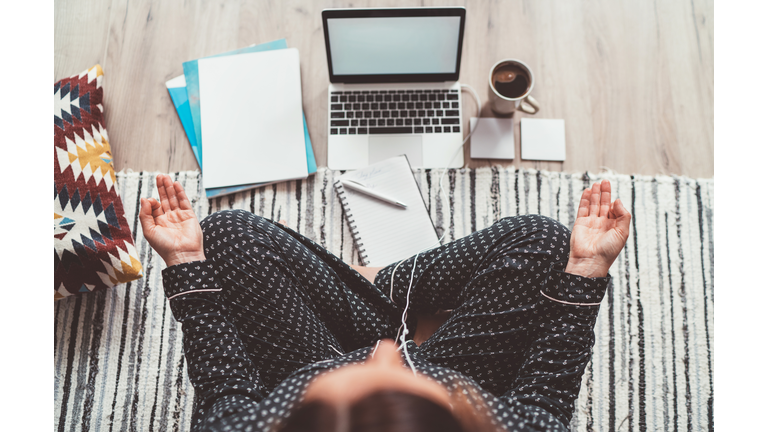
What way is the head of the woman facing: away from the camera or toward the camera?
away from the camera

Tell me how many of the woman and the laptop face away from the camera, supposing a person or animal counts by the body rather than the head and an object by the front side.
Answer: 1

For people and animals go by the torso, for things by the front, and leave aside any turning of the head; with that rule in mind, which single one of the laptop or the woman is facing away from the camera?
the woman

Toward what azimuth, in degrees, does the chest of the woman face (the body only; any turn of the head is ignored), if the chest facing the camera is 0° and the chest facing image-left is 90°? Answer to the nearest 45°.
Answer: approximately 180°

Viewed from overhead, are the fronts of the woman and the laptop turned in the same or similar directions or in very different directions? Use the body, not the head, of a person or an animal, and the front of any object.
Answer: very different directions

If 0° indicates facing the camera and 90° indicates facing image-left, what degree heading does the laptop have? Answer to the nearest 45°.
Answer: approximately 0°
